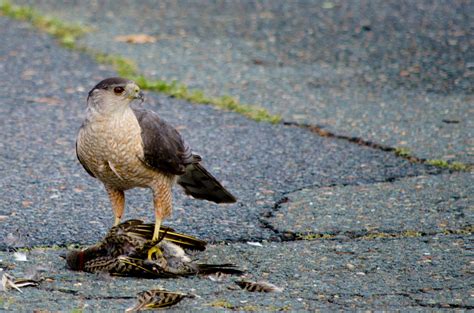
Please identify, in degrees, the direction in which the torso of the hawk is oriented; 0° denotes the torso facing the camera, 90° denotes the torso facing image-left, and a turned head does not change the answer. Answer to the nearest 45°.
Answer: approximately 45°

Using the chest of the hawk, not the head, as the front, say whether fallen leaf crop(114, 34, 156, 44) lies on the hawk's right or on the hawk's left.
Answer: on the hawk's right

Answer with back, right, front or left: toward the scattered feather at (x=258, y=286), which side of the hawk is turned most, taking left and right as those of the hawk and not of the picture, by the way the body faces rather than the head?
left

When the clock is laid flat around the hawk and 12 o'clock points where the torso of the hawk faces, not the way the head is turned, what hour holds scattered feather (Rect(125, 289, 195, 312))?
The scattered feather is roughly at 10 o'clock from the hawk.
